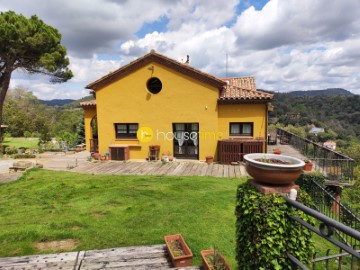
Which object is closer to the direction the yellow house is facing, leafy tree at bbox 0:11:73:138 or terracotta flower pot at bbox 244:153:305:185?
the terracotta flower pot

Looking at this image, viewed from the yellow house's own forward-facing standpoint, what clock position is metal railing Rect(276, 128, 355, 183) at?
The metal railing is roughly at 10 o'clock from the yellow house.

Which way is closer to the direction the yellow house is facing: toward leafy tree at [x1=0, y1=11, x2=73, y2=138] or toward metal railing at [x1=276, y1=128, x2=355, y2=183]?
the metal railing

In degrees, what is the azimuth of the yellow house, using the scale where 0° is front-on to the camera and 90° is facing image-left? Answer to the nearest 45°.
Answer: approximately 0°

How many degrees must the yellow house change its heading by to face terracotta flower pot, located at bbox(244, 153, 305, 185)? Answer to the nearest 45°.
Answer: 0° — it already faces it

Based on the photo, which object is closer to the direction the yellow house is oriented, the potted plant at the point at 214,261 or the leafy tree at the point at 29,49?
the potted plant

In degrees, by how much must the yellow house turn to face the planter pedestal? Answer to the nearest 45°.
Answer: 0° — it already faces it

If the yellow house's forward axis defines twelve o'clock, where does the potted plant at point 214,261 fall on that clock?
The potted plant is roughly at 12 o'clock from the yellow house.

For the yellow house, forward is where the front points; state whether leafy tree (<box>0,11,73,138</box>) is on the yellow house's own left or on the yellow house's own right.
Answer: on the yellow house's own right

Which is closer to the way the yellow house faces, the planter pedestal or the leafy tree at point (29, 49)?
the planter pedestal
